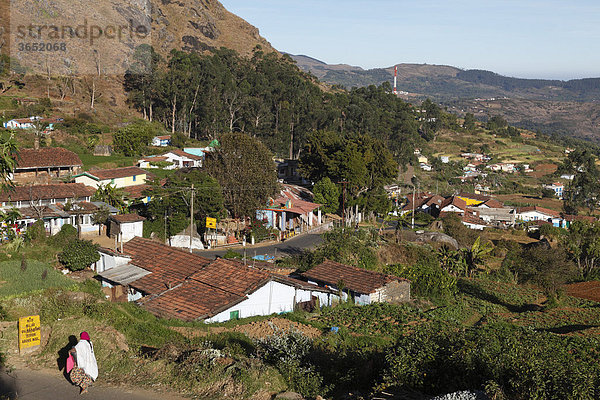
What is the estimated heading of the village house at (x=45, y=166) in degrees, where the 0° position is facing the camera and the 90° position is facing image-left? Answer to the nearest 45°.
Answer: approximately 0°

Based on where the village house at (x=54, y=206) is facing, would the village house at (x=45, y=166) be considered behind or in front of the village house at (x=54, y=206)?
behind

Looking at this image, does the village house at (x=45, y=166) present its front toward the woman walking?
yes

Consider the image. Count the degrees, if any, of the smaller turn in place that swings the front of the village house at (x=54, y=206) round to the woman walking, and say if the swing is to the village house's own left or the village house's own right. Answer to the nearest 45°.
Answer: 0° — it already faces them

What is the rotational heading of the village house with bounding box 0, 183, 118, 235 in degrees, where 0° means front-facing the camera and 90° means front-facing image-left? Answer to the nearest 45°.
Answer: approximately 0°

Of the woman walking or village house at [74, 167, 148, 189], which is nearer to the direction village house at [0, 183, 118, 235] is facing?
the woman walking

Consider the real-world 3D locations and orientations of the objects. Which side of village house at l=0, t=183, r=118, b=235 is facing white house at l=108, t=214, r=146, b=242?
left

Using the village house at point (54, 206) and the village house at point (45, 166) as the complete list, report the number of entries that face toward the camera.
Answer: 2
